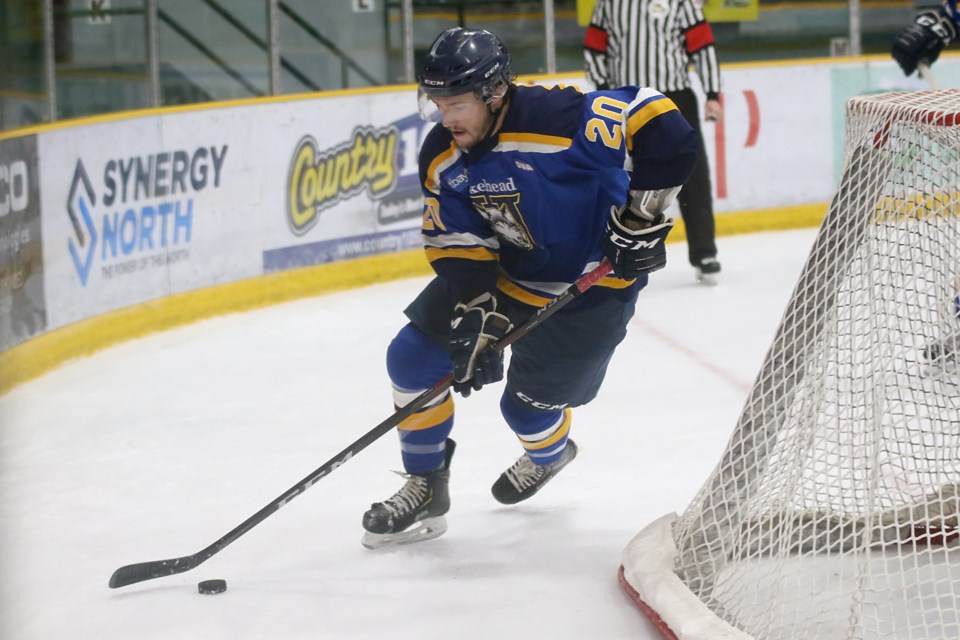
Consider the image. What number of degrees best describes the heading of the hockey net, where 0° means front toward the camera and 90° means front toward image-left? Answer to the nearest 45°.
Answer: approximately 225°

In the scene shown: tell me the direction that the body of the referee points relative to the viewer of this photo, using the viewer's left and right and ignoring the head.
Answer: facing the viewer

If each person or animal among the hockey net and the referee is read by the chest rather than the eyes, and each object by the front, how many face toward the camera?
1

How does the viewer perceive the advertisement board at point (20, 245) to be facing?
facing the viewer and to the right of the viewer

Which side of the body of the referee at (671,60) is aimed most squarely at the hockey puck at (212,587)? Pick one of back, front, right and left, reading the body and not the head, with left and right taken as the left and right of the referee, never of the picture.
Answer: front

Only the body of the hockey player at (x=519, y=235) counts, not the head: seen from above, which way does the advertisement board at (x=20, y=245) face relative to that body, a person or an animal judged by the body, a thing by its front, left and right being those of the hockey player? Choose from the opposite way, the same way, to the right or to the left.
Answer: to the left

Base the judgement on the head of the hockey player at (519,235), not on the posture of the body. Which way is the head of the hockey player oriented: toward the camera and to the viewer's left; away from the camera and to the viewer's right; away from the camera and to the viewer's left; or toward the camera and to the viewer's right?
toward the camera and to the viewer's left

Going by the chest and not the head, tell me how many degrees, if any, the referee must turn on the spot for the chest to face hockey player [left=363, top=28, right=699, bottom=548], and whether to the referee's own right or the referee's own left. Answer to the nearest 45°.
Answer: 0° — they already face them

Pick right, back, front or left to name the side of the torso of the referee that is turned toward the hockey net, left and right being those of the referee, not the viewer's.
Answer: front

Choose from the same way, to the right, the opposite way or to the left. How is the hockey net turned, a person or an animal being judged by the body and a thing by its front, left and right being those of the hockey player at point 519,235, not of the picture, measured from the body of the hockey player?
the opposite way
